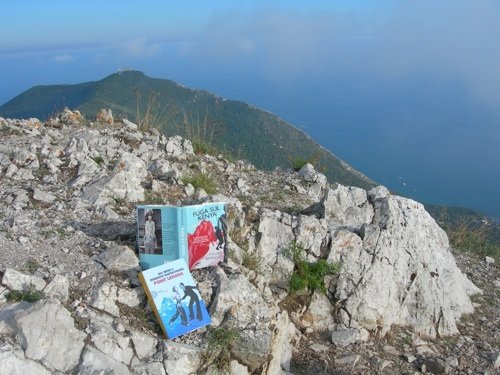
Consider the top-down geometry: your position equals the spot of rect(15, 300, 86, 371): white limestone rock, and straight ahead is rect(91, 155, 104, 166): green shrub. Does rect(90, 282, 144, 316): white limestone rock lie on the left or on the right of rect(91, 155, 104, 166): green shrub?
right

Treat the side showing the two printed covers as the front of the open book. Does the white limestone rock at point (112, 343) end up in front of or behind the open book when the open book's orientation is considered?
in front

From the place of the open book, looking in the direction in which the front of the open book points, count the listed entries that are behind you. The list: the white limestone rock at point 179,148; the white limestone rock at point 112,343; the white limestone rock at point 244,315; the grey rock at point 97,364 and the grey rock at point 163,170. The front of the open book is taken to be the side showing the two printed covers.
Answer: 2

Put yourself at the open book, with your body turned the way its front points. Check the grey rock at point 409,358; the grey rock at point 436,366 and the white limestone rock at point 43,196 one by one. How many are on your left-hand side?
2

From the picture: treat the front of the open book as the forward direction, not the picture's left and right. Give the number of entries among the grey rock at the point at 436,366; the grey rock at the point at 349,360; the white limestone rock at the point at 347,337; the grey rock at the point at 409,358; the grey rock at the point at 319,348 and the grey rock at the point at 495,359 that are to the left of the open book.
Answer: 6

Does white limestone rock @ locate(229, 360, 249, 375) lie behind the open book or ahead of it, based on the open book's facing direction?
ahead

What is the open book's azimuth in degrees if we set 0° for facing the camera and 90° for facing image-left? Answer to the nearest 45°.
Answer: approximately 0°

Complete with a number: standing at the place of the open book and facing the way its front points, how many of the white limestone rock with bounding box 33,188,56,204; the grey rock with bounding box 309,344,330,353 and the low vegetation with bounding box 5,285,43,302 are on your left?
1

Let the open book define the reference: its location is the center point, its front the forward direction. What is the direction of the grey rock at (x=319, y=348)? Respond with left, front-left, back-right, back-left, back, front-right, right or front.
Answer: left

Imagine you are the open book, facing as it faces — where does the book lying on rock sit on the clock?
The book lying on rock is roughly at 12 o'clock from the open book.

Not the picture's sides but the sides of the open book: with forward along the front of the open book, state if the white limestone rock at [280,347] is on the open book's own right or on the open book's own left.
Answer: on the open book's own left

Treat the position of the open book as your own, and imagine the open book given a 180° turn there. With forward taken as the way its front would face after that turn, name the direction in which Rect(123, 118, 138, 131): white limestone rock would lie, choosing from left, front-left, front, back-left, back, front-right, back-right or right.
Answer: front

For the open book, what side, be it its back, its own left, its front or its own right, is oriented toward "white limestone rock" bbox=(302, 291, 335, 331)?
left

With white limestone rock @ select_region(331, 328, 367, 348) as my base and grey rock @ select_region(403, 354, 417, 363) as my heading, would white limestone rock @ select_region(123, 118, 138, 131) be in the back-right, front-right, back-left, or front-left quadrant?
back-left

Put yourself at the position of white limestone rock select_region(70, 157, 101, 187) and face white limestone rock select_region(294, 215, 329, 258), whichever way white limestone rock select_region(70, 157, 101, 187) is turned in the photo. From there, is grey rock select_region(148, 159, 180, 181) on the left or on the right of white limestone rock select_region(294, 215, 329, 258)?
left
